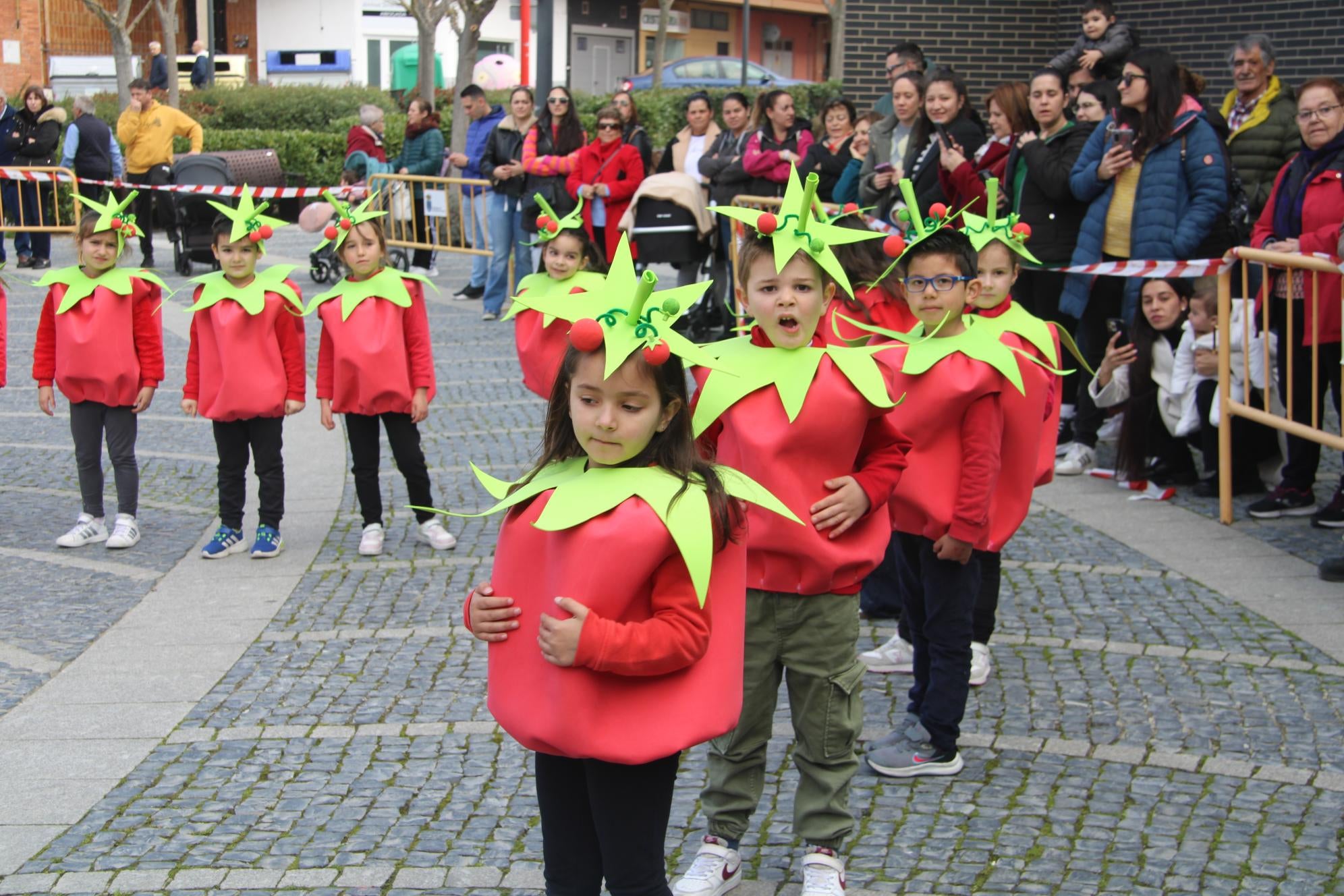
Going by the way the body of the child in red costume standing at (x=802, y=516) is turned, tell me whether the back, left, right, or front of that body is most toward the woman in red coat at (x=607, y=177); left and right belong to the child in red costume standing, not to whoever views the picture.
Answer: back

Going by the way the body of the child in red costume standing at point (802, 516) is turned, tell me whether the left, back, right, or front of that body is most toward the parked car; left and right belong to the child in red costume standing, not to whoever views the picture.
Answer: back

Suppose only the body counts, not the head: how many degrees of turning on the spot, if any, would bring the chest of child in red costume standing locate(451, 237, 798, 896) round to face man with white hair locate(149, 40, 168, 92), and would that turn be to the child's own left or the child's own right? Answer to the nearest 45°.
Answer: approximately 135° to the child's own right

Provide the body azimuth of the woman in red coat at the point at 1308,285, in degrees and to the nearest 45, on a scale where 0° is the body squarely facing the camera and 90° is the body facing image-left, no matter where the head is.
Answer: approximately 45°

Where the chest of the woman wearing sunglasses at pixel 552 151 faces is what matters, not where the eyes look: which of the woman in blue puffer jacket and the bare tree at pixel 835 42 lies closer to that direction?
the woman in blue puffer jacket

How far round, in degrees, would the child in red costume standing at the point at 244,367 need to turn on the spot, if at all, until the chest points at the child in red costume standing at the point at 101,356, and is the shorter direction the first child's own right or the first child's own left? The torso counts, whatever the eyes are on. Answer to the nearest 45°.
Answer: approximately 135° to the first child's own right

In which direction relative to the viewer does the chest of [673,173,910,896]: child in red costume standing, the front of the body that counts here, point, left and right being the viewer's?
facing the viewer

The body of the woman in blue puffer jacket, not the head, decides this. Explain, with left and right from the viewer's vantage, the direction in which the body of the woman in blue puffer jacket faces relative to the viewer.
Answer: facing the viewer and to the left of the viewer

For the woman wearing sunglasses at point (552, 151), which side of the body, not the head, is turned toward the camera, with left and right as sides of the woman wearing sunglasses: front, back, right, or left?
front

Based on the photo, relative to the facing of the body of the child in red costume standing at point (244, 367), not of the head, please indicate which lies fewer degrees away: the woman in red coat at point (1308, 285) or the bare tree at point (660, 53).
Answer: the woman in red coat

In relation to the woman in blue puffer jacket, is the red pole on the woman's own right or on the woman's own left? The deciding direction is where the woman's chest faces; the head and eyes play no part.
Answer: on the woman's own right

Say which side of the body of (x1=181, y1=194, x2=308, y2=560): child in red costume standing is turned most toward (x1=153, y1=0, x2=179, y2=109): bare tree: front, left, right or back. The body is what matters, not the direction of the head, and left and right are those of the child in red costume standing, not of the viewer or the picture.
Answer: back
